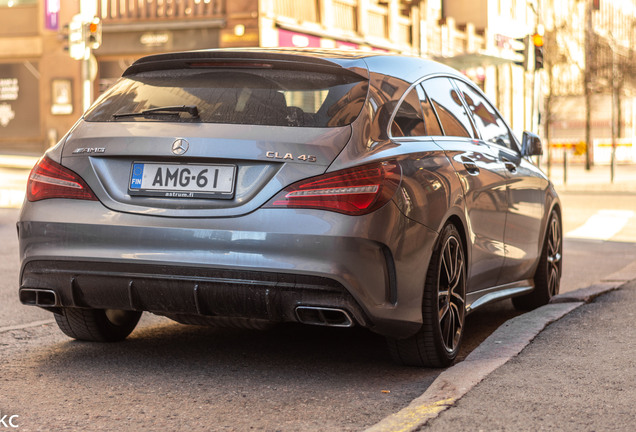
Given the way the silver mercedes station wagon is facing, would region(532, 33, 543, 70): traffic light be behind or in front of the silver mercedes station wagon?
in front

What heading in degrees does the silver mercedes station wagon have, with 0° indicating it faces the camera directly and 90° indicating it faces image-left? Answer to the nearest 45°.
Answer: approximately 225°

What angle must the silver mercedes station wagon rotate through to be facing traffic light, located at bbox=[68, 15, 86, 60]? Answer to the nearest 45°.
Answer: approximately 45° to its left

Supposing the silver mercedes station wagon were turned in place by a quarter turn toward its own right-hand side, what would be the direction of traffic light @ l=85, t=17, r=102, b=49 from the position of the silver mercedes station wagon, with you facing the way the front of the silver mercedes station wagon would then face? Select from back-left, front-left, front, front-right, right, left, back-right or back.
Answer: back-left
